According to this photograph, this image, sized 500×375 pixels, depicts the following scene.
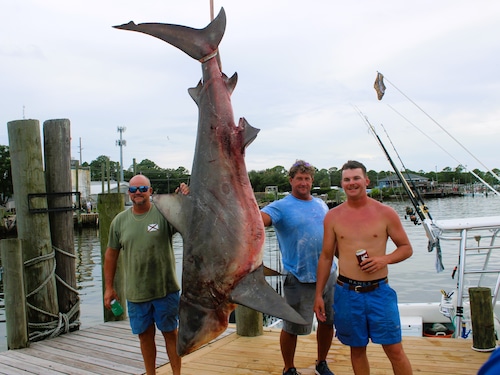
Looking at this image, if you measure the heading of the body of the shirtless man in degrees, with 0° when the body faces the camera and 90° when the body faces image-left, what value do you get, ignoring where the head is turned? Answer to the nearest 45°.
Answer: approximately 0°

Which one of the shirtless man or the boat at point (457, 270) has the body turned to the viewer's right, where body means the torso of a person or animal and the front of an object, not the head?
the boat

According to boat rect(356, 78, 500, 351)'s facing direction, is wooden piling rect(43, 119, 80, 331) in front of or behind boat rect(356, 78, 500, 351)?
behind

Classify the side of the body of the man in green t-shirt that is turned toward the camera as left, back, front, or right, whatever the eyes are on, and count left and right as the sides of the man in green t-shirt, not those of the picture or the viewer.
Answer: front

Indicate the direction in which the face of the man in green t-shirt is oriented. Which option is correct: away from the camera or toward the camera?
toward the camera

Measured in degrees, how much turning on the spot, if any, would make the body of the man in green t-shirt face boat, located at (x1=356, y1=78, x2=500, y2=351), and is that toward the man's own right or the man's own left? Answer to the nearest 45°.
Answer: approximately 90° to the man's own left

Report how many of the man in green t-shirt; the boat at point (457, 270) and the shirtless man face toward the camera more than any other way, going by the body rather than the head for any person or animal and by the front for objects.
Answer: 2

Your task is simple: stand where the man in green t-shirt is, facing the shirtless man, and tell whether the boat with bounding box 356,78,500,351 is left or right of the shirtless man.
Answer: left

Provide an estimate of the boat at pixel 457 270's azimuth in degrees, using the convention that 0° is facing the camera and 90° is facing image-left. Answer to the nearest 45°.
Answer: approximately 270°

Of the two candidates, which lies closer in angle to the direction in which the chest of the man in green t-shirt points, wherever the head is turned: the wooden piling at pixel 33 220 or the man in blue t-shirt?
the man in blue t-shirt

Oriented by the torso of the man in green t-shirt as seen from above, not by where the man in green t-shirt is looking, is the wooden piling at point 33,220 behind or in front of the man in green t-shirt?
behind
